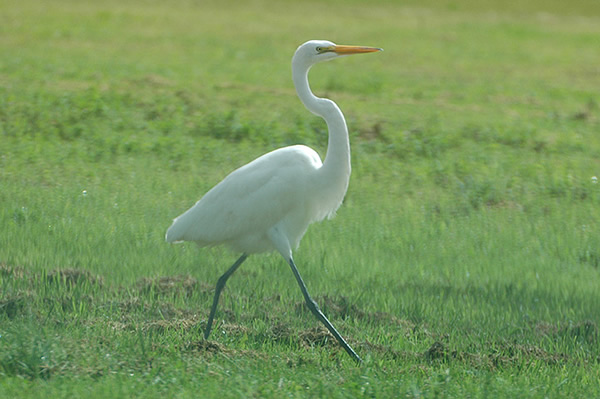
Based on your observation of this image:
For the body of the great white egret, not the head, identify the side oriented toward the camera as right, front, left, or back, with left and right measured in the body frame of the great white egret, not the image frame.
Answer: right
